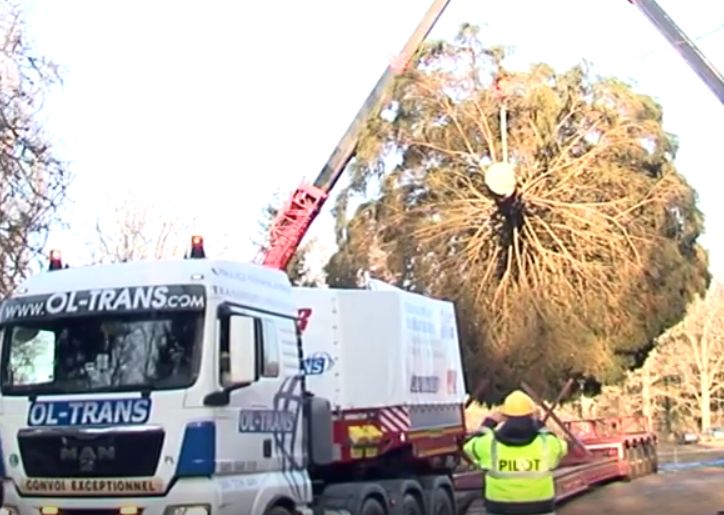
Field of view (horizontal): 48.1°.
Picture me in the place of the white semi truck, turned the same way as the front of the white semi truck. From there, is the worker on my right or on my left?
on my left

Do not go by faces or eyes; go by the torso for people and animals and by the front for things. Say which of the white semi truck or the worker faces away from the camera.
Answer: the worker

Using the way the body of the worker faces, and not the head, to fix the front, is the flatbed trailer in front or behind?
in front

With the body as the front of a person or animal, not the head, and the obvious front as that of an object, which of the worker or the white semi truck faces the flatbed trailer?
the worker

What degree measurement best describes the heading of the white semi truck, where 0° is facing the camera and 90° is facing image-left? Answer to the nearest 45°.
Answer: approximately 45°

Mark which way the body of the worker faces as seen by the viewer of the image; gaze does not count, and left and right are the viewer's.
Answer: facing away from the viewer

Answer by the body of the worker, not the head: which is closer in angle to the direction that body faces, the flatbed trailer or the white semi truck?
the flatbed trailer

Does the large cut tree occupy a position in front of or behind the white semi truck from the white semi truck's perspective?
behind

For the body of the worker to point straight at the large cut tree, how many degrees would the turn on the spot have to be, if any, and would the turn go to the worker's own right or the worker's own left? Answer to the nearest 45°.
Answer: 0° — they already face it

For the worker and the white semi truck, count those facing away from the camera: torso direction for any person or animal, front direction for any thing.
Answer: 1

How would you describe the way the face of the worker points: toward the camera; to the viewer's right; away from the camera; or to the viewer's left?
away from the camera
